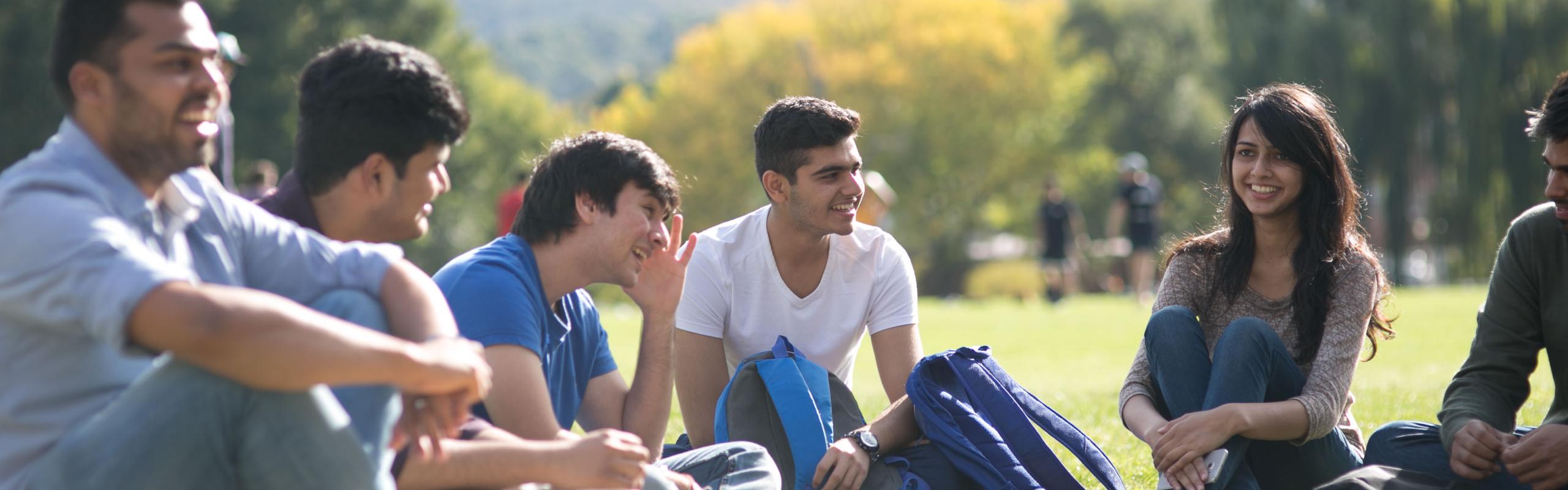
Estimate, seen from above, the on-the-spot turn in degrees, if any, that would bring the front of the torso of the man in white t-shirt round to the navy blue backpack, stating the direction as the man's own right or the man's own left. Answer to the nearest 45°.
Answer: approximately 45° to the man's own left

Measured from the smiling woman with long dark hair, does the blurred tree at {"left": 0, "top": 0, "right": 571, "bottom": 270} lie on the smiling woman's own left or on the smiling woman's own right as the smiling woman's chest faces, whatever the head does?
on the smiling woman's own right

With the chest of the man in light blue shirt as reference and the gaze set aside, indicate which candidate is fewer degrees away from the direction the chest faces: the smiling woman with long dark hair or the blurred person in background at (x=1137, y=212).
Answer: the smiling woman with long dark hair

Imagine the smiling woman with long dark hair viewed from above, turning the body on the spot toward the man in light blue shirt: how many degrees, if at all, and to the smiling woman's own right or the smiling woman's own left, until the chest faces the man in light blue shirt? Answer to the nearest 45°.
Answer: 0° — they already face them

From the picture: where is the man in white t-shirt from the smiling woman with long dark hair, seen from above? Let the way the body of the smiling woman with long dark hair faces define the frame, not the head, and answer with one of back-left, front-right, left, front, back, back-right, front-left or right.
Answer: front-right

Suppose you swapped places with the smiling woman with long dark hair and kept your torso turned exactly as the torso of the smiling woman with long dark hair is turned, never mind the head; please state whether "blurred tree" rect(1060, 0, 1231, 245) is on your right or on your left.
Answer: on your right

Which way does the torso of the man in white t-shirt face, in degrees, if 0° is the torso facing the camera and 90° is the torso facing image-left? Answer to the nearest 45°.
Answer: approximately 0°

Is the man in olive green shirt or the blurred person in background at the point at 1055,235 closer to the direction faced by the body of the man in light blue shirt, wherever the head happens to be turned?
the man in olive green shirt

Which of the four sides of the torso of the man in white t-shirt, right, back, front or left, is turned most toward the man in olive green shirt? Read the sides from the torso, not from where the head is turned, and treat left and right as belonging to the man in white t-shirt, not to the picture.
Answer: left

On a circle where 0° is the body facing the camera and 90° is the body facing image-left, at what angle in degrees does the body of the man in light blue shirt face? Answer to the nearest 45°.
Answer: approximately 315°

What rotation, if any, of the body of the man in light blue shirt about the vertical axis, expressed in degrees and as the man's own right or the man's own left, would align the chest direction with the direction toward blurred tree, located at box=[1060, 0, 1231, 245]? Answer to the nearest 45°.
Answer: approximately 90° to the man's own left

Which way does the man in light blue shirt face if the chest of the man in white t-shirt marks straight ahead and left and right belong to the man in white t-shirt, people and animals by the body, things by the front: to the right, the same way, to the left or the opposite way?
to the left

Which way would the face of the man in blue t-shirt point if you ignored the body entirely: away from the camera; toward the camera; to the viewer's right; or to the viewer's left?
to the viewer's right

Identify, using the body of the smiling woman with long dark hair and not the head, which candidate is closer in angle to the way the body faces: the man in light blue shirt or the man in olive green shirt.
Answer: the man in light blue shirt
